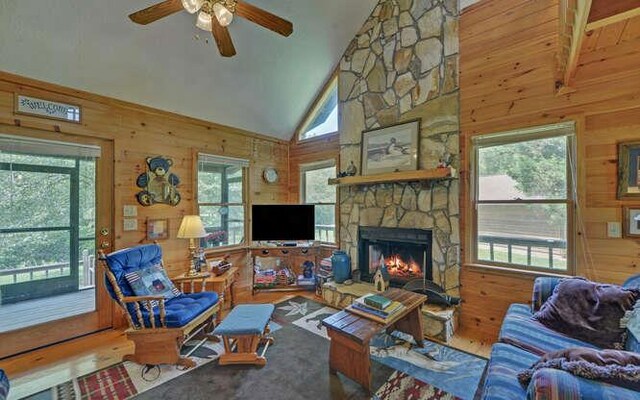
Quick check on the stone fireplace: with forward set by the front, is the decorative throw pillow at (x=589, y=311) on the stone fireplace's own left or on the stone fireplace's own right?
on the stone fireplace's own left

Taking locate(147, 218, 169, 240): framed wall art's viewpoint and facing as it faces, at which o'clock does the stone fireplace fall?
The stone fireplace is roughly at 10 o'clock from the framed wall art.

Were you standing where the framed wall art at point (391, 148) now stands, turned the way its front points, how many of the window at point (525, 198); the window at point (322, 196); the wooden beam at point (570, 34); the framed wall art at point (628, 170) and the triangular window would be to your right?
2

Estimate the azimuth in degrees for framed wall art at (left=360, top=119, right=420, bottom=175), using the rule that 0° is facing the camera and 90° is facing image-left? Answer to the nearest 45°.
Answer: approximately 45°

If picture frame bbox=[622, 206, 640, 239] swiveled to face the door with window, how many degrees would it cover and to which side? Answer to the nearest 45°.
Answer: approximately 45° to its right

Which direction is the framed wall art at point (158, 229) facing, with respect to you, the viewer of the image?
facing the viewer

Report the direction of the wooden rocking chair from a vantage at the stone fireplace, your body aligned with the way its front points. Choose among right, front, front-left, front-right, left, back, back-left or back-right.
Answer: front

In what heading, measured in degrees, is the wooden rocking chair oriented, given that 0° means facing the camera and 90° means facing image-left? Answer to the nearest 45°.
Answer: approximately 315°

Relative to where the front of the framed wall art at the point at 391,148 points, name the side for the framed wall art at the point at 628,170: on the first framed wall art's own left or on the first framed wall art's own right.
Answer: on the first framed wall art's own left

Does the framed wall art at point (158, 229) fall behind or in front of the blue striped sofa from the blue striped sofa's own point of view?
in front

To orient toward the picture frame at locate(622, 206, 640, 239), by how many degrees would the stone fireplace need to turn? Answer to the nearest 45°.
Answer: approximately 90° to its left

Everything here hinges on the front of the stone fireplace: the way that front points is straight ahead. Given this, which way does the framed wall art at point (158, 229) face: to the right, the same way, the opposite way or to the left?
to the left

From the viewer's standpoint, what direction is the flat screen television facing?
toward the camera

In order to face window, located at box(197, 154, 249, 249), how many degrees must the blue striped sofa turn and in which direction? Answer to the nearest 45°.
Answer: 0° — it already faces it

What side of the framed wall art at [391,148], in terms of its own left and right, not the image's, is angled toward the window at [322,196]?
right
